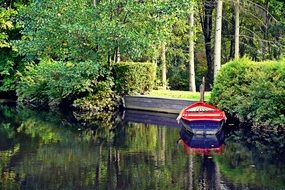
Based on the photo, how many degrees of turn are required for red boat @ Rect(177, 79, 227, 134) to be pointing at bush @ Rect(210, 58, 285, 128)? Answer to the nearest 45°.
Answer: approximately 45° to its right

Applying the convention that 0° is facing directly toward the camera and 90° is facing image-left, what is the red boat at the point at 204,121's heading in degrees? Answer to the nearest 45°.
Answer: approximately 180°
